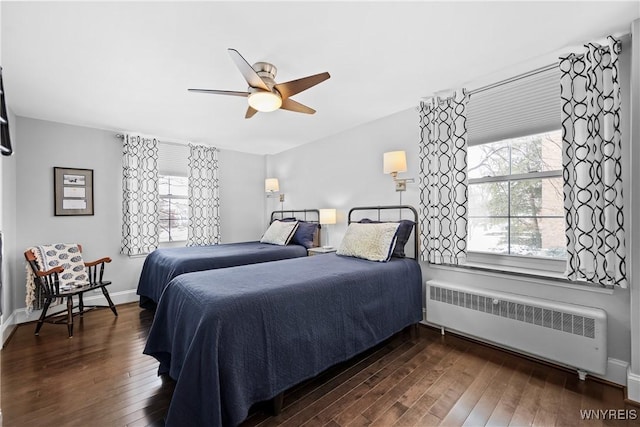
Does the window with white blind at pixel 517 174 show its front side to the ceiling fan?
yes

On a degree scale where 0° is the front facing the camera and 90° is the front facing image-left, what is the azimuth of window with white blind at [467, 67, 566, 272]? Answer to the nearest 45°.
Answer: approximately 45°

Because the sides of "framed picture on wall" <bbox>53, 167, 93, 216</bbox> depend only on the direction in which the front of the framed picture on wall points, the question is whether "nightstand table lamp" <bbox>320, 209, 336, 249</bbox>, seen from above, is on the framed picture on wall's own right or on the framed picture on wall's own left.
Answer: on the framed picture on wall's own left

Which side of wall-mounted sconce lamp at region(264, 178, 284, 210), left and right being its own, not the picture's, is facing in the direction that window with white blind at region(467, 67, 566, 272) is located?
left
